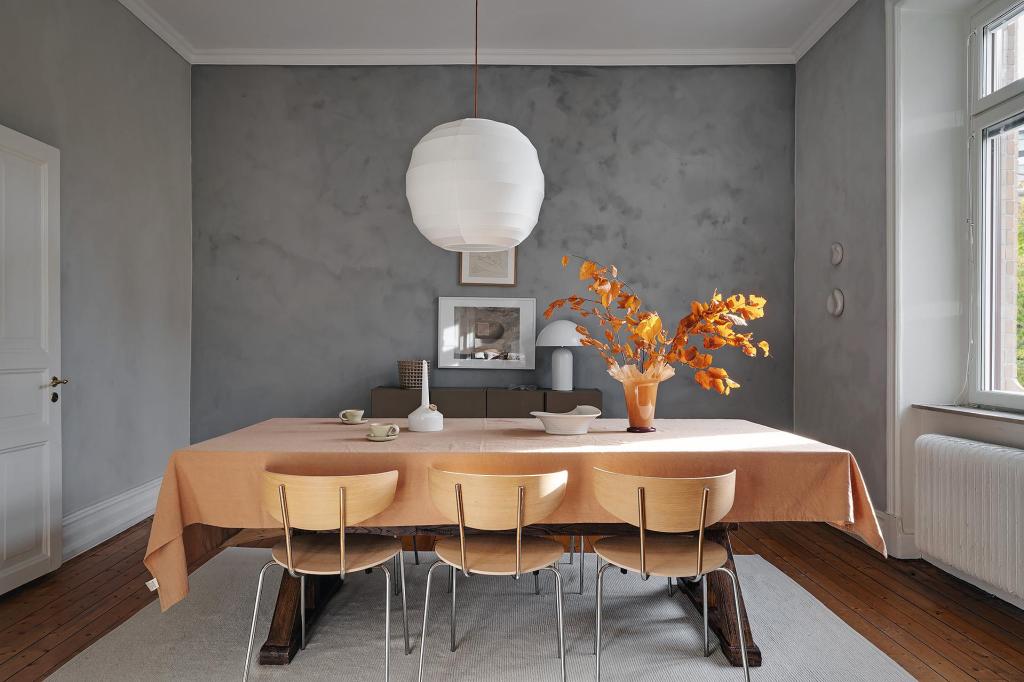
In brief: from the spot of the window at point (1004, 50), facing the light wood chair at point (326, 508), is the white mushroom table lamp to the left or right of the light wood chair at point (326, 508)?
right

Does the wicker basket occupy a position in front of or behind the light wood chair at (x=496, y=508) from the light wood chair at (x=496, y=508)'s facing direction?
in front

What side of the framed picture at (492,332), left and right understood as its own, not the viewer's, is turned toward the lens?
front

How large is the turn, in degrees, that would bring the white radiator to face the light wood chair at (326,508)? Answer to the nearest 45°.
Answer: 0° — it already faces it

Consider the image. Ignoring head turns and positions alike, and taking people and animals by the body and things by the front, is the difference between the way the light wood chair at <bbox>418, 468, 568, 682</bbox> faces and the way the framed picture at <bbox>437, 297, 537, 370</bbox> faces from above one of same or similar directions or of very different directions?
very different directions

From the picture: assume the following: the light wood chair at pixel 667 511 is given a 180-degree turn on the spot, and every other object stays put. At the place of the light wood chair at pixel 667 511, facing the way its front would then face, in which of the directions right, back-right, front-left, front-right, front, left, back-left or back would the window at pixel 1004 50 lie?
back-left

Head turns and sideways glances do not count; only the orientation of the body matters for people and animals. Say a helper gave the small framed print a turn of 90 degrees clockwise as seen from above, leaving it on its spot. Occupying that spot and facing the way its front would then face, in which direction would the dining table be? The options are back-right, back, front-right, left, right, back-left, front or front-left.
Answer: left

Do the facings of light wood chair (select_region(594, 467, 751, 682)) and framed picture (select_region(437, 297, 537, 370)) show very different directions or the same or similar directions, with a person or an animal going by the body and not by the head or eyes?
very different directions

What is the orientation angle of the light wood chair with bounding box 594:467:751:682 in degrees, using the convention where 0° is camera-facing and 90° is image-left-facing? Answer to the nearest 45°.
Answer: approximately 180°

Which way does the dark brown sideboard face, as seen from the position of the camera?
facing the viewer

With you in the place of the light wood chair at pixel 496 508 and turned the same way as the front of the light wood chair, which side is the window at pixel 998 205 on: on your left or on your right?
on your right

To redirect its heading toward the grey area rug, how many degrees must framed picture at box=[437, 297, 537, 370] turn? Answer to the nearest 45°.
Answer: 0° — it already faces it

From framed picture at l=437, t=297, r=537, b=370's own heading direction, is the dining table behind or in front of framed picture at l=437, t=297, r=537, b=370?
in front

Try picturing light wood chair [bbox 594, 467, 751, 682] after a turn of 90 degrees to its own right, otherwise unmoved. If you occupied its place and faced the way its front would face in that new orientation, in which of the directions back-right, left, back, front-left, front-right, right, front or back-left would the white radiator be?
front-left
